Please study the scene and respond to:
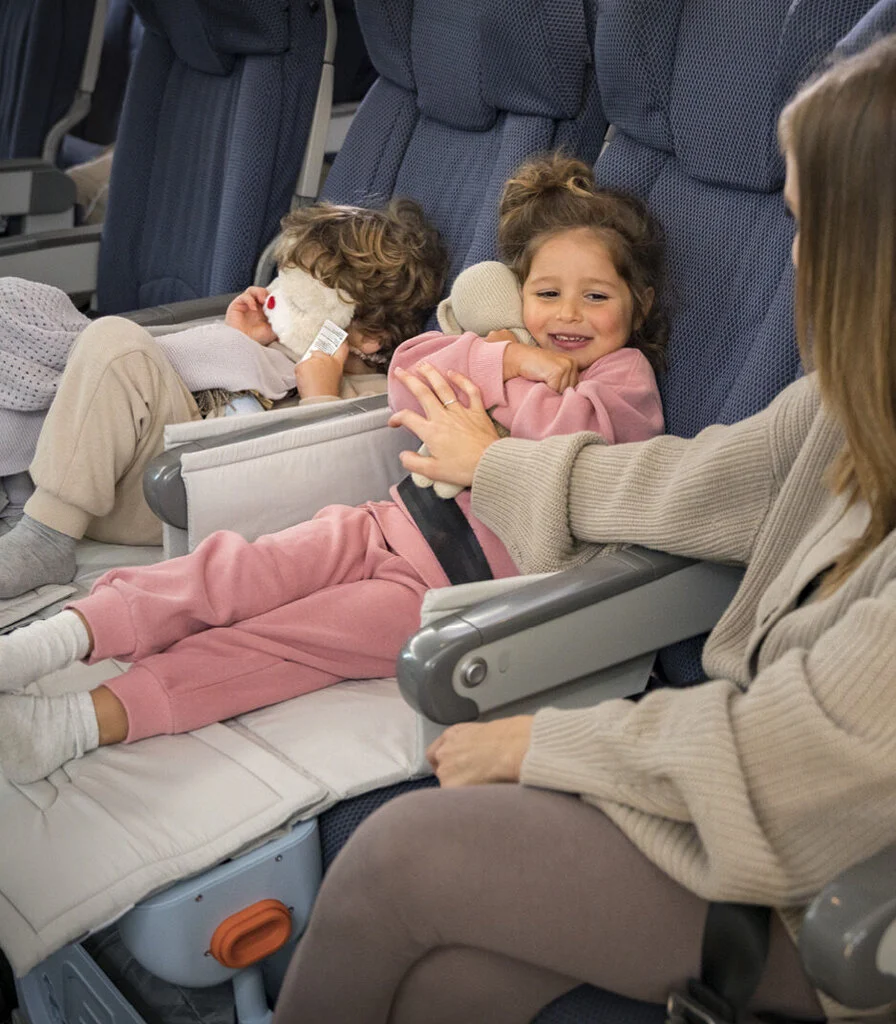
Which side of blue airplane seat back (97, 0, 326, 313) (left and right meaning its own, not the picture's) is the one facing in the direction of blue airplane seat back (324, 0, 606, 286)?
left

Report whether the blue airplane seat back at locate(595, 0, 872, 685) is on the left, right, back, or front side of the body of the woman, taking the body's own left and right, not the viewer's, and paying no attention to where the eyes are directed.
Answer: right

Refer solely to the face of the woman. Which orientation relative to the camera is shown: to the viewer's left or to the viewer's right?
to the viewer's left

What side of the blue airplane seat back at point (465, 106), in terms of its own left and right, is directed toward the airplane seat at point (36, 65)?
right

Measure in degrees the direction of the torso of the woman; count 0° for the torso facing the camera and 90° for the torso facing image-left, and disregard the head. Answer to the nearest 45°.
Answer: approximately 90°

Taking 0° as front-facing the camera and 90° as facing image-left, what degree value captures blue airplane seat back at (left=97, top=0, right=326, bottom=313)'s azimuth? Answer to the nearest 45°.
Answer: approximately 45°

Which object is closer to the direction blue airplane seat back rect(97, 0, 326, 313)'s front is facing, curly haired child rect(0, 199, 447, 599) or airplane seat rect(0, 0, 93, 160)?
the curly haired child

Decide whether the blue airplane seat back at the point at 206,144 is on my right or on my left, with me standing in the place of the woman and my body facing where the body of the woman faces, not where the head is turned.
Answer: on my right

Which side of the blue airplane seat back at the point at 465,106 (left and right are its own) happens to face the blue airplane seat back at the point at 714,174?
left
